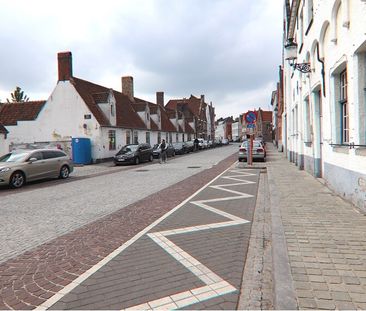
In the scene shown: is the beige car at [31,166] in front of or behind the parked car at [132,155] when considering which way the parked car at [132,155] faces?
in front

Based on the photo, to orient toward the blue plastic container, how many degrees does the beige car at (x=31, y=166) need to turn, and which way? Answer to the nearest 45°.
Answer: approximately 135° to its right

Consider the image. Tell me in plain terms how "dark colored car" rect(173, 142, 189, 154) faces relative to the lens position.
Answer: facing the viewer and to the left of the viewer

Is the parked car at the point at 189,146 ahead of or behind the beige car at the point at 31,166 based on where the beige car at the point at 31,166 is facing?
behind

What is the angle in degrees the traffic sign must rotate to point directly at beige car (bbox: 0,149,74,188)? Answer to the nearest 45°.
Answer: approximately 45° to its right

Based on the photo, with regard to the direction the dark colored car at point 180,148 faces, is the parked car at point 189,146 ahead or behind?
behind

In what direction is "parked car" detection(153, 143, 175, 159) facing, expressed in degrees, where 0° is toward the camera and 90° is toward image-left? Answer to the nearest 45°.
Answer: approximately 45°
